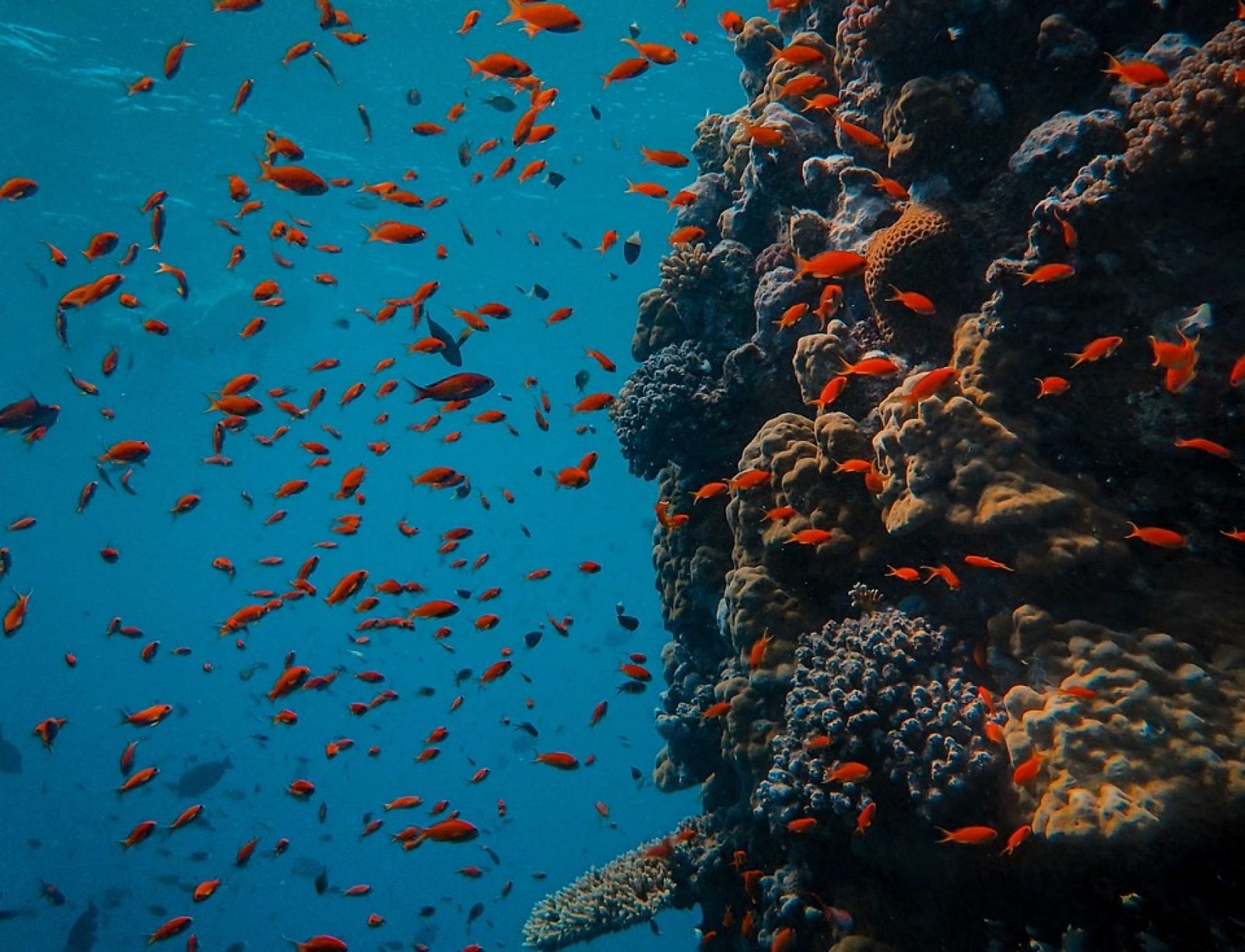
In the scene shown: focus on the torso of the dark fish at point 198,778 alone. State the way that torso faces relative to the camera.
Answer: to the viewer's left

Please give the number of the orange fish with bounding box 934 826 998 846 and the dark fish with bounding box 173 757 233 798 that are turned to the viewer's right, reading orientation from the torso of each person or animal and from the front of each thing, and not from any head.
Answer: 1

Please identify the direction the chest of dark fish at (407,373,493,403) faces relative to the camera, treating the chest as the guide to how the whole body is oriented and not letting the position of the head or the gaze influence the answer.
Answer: to the viewer's right

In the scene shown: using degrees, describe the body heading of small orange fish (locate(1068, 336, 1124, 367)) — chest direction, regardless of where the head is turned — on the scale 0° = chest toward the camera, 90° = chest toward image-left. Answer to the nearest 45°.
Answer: approximately 270°

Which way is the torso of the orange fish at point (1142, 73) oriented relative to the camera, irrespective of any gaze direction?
to the viewer's right

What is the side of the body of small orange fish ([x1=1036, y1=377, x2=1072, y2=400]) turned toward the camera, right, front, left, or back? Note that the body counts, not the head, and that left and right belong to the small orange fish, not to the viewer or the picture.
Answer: right

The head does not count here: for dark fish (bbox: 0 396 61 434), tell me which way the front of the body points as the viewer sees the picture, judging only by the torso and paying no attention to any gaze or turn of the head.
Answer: to the viewer's right

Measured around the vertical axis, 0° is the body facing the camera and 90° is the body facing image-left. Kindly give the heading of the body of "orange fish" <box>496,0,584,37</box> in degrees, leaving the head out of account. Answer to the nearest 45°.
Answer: approximately 270°

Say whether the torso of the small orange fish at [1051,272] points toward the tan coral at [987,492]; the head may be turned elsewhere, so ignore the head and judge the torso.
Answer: no

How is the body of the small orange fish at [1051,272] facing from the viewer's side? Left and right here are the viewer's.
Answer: facing to the right of the viewer
